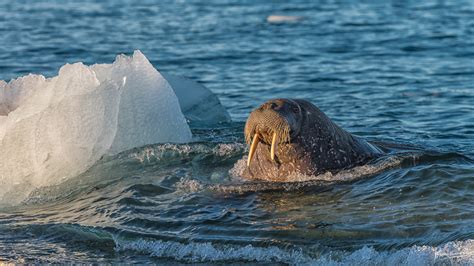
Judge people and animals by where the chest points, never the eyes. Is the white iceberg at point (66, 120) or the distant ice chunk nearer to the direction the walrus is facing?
the white iceberg

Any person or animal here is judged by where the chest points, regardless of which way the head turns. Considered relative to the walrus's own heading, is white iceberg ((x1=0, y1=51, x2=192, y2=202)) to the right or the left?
on its right

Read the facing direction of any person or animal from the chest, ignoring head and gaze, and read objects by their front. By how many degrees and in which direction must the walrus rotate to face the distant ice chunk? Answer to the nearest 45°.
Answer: approximately 135° to its right

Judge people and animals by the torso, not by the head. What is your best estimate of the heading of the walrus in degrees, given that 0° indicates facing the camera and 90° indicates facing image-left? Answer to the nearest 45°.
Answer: approximately 45°
